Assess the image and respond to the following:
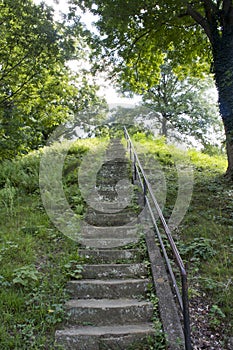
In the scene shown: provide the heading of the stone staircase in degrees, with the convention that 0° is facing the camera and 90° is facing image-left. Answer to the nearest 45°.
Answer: approximately 0°

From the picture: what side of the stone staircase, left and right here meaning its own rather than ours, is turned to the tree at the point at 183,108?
back
